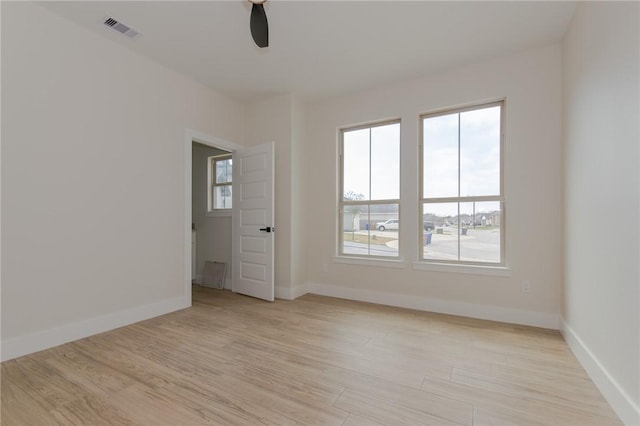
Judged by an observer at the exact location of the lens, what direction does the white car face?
facing to the left of the viewer

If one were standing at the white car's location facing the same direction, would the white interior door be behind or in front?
in front
